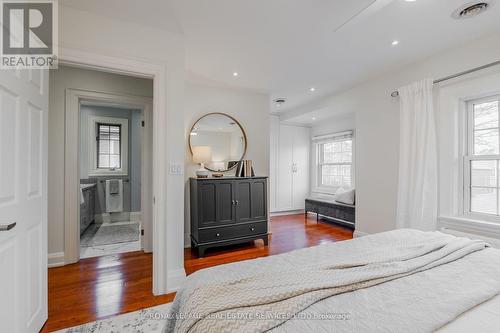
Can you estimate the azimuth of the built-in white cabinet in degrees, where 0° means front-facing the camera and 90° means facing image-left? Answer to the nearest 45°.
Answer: approximately 315°

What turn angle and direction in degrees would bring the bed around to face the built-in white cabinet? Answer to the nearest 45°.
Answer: approximately 45° to its right

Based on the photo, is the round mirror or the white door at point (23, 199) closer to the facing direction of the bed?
the round mirror

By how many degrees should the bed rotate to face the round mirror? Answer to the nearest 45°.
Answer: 0° — it already faces it

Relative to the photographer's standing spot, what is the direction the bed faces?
facing away from the viewer and to the left of the viewer

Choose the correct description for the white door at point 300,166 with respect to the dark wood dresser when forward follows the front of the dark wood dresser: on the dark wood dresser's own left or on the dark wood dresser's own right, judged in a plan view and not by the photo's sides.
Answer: on the dark wood dresser's own left

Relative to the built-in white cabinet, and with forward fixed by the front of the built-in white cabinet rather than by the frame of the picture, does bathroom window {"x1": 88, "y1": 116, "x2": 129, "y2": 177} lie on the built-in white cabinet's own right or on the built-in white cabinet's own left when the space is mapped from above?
on the built-in white cabinet's own right

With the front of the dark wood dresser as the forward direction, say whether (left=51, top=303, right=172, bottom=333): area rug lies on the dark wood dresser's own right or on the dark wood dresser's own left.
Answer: on the dark wood dresser's own right

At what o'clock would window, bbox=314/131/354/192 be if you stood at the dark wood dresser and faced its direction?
The window is roughly at 9 o'clock from the dark wood dresser.
